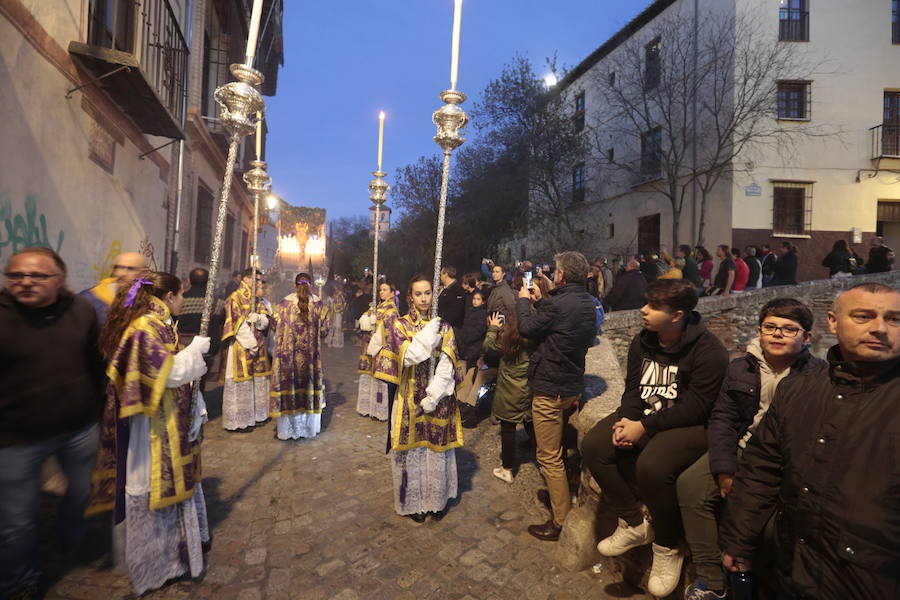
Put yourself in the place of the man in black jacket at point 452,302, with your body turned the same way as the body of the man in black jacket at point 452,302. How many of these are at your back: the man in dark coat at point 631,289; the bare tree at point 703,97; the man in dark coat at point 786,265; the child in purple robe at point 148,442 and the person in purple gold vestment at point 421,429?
3

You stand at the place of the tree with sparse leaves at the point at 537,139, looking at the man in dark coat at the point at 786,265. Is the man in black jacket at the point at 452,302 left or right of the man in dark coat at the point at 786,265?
right

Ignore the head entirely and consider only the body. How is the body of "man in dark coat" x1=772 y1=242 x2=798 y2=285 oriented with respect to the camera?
to the viewer's left

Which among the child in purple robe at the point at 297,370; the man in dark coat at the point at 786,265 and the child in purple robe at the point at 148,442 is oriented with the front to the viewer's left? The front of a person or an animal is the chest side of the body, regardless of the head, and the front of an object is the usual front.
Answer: the man in dark coat

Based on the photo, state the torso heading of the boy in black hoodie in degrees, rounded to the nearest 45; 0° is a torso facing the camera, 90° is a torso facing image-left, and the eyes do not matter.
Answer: approximately 45°

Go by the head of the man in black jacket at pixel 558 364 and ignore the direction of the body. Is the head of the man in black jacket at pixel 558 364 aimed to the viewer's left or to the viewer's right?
to the viewer's left

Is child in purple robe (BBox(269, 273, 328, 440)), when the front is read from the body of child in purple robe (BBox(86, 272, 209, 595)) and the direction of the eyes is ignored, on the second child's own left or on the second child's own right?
on the second child's own left

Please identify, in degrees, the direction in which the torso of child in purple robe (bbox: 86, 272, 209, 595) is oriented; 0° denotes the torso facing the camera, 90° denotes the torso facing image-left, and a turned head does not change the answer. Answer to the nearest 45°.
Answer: approximately 270°

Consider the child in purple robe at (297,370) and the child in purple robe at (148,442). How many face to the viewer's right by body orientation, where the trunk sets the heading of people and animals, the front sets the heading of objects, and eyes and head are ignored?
1

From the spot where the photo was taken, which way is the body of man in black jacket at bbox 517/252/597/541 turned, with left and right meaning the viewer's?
facing away from the viewer and to the left of the viewer
